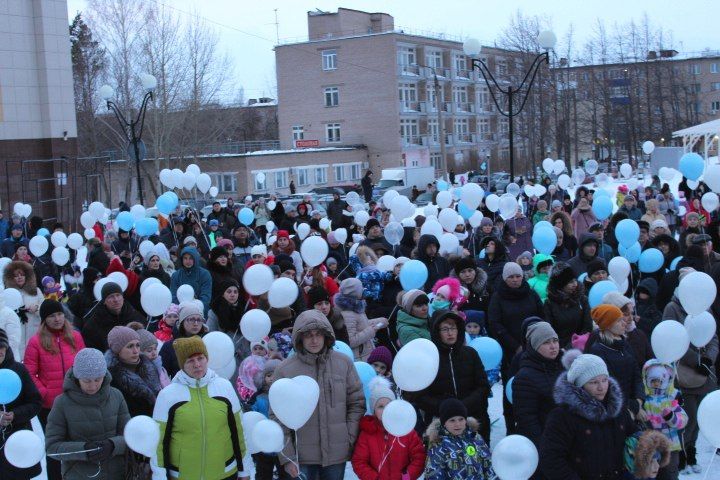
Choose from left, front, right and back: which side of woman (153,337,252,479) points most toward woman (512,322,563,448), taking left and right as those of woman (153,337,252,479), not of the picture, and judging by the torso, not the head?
left

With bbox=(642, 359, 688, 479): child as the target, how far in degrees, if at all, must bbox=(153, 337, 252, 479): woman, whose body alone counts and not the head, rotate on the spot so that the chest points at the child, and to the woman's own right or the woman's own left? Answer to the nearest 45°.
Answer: approximately 90° to the woman's own left

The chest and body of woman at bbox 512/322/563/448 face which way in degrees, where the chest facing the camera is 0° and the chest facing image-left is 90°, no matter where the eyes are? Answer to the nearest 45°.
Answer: approximately 315°

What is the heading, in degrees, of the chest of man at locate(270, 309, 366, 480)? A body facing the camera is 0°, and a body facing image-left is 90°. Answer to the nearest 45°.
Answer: approximately 0°

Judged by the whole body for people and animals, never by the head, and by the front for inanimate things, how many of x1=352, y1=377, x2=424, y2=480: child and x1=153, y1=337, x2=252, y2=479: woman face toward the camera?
2

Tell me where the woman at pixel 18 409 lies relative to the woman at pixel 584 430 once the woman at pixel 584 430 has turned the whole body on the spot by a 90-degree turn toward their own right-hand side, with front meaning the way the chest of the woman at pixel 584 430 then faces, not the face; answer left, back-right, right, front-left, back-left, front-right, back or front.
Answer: front-right

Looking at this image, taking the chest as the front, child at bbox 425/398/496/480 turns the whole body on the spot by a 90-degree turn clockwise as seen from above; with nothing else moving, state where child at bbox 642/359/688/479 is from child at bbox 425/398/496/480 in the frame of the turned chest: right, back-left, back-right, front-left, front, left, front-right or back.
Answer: back-right

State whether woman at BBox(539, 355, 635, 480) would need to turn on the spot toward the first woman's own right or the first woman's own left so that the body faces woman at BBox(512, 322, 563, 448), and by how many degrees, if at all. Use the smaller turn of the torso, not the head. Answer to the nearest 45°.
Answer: approximately 135° to the first woman's own left
